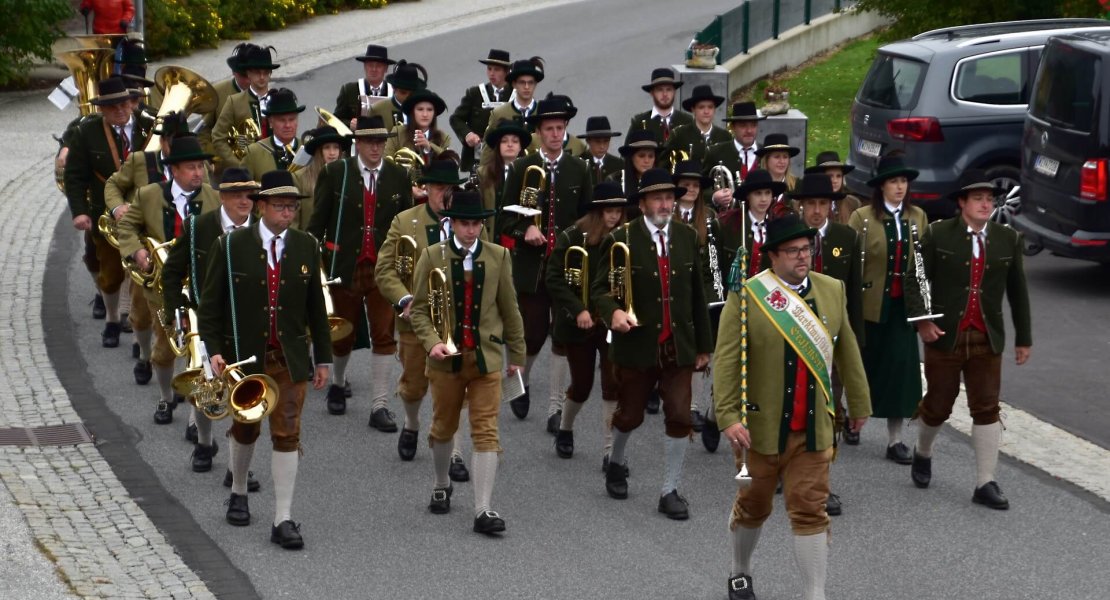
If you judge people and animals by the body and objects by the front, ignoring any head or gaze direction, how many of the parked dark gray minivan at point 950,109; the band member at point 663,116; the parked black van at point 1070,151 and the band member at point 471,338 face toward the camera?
2

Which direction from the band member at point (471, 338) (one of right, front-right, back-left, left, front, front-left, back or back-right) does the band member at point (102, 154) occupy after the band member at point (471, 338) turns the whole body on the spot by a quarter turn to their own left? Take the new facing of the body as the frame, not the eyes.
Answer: back-left

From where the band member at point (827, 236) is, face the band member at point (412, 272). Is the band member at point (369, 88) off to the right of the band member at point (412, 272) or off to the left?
right

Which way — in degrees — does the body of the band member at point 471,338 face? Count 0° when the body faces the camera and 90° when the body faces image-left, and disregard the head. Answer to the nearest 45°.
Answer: approximately 0°
